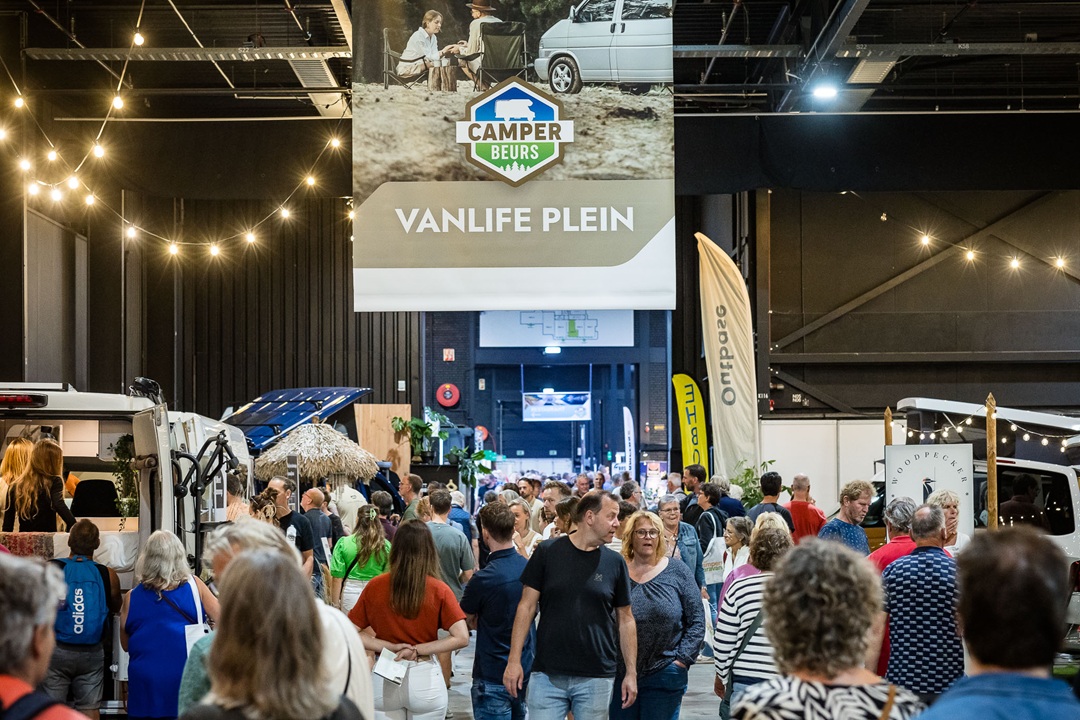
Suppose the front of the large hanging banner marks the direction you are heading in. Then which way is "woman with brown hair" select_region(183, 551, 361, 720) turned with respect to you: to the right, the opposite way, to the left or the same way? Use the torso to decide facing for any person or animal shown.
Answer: the opposite way

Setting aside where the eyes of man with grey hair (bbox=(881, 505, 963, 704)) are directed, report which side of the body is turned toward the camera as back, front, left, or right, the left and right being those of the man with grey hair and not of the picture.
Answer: back

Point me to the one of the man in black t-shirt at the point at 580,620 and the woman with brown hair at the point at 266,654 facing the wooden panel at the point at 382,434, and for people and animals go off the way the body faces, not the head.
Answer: the woman with brown hair

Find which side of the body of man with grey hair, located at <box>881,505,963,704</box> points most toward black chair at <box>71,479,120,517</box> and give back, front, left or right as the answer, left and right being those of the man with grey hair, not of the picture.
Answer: left

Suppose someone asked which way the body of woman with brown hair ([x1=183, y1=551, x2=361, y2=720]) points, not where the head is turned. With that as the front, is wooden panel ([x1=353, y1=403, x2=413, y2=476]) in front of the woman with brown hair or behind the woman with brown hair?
in front

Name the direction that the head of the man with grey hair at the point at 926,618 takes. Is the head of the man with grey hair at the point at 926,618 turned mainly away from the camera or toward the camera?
away from the camera

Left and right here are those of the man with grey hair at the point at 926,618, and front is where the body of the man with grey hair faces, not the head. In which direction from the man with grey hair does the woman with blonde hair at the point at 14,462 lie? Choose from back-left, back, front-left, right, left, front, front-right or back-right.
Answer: left

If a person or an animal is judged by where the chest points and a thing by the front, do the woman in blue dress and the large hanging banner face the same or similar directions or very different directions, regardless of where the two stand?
very different directions

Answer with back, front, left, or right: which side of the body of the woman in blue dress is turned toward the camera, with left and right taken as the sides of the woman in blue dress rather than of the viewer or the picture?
back

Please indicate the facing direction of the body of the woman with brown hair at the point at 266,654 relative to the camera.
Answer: away from the camera

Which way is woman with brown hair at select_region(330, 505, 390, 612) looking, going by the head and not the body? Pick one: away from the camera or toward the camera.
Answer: away from the camera

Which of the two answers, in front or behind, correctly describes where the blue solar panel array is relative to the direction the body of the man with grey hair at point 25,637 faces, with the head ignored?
in front

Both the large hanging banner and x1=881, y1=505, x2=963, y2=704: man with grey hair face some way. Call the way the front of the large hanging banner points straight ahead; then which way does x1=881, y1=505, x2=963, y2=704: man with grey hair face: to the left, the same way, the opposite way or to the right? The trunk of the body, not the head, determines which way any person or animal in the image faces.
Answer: the opposite way

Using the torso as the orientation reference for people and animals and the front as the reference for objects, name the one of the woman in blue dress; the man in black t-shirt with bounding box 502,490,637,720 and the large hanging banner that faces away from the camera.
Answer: the woman in blue dress

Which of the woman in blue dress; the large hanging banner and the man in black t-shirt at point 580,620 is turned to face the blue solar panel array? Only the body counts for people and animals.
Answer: the woman in blue dress

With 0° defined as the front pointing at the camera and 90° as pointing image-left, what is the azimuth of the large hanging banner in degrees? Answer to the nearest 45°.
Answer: approximately 0°

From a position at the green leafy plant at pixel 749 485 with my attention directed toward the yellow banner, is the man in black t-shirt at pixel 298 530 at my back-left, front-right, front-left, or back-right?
back-left

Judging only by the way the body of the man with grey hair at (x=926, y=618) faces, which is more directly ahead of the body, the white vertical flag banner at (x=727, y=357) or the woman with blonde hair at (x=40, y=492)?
the white vertical flag banner

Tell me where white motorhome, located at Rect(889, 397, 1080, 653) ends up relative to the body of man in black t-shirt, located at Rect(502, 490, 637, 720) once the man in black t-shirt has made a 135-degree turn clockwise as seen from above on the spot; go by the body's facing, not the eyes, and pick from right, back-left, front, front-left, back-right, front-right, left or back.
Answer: right
